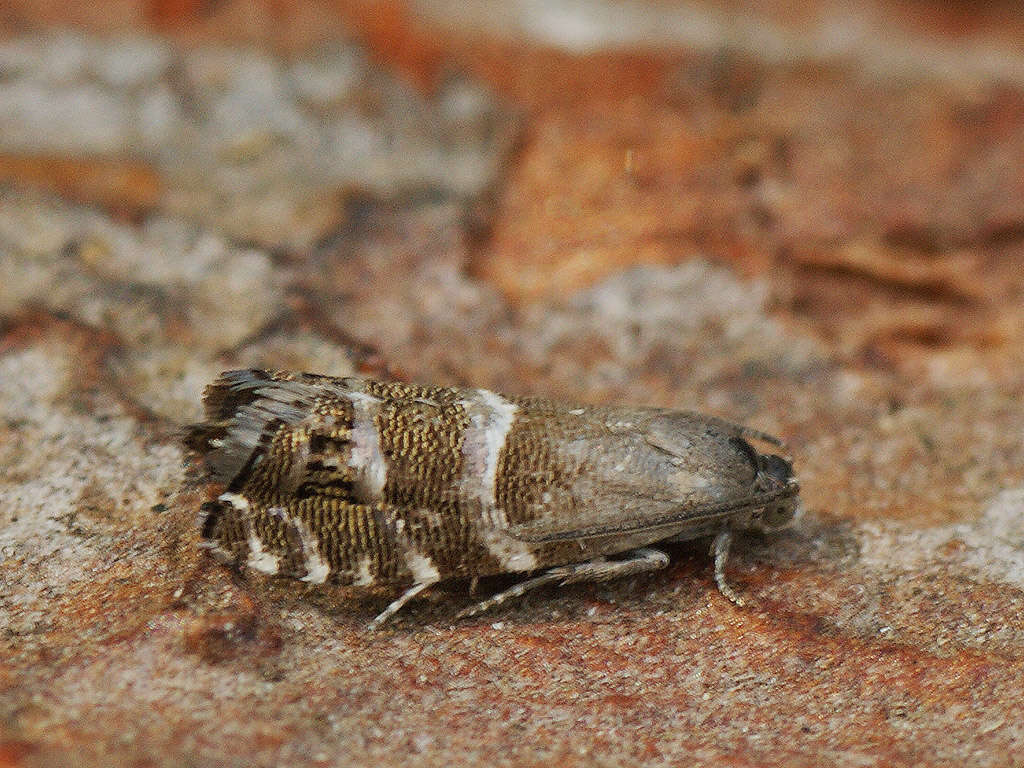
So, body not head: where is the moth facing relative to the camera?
to the viewer's right
